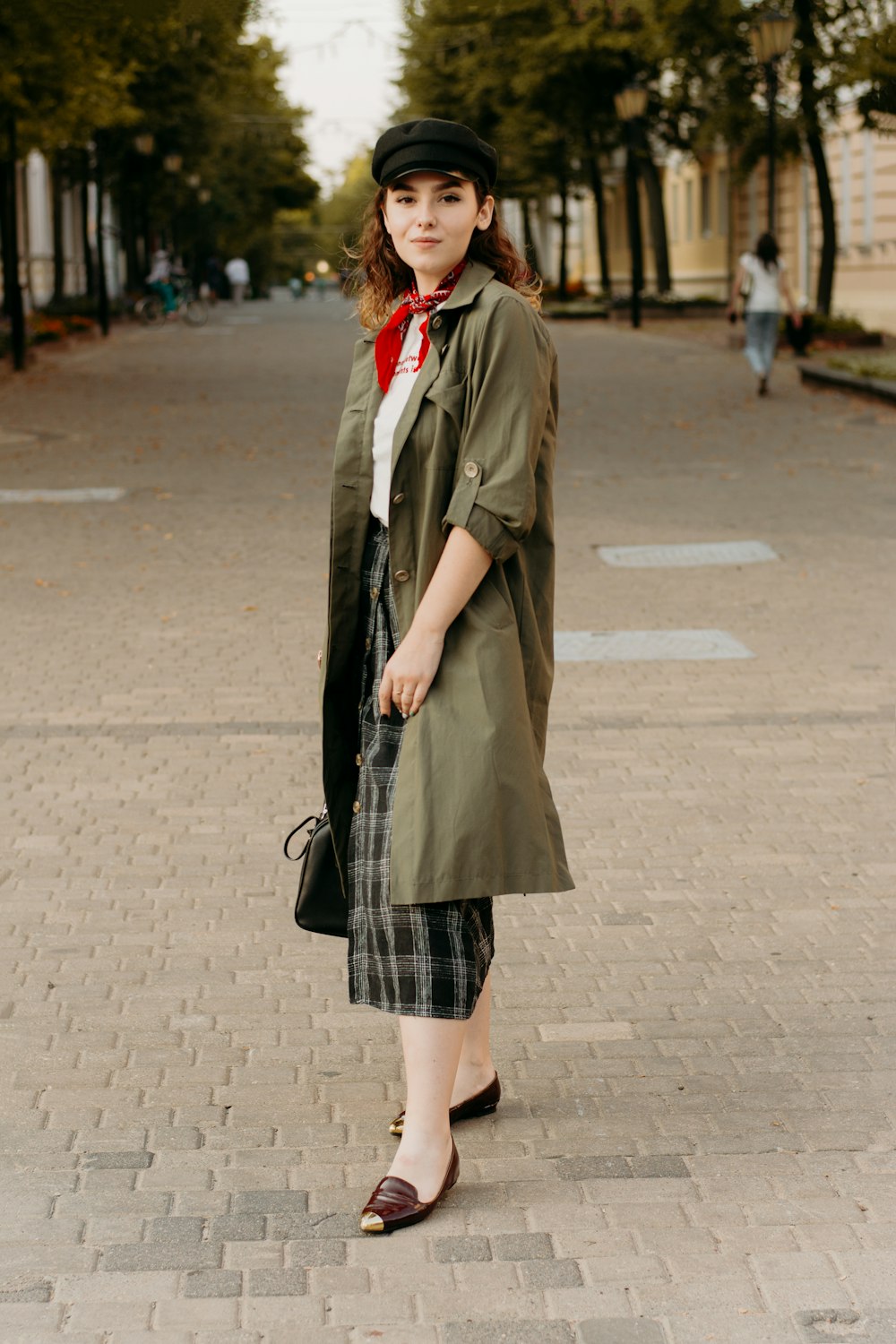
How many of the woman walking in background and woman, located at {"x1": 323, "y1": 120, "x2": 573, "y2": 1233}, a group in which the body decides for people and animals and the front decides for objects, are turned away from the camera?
1

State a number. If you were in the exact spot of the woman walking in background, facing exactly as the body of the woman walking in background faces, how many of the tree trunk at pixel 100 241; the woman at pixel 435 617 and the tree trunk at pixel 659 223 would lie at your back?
1

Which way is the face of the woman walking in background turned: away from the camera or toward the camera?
away from the camera

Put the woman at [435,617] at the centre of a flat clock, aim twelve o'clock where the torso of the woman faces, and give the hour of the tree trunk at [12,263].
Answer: The tree trunk is roughly at 4 o'clock from the woman.

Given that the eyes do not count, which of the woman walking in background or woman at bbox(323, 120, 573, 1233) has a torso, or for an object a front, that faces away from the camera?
the woman walking in background

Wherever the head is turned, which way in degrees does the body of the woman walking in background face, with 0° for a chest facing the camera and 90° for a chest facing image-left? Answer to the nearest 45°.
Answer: approximately 180°

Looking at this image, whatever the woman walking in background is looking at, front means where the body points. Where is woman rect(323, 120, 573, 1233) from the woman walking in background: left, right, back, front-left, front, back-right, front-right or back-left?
back

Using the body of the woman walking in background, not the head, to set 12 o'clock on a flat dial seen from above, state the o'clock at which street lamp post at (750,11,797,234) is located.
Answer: The street lamp post is roughly at 12 o'clock from the woman walking in background.

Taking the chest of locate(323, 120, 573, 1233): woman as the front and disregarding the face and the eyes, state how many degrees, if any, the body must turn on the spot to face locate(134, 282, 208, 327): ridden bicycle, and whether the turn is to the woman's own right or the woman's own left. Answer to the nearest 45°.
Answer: approximately 135° to the woman's own right

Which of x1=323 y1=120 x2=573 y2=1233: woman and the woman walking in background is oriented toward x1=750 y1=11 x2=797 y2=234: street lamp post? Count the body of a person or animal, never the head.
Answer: the woman walking in background
